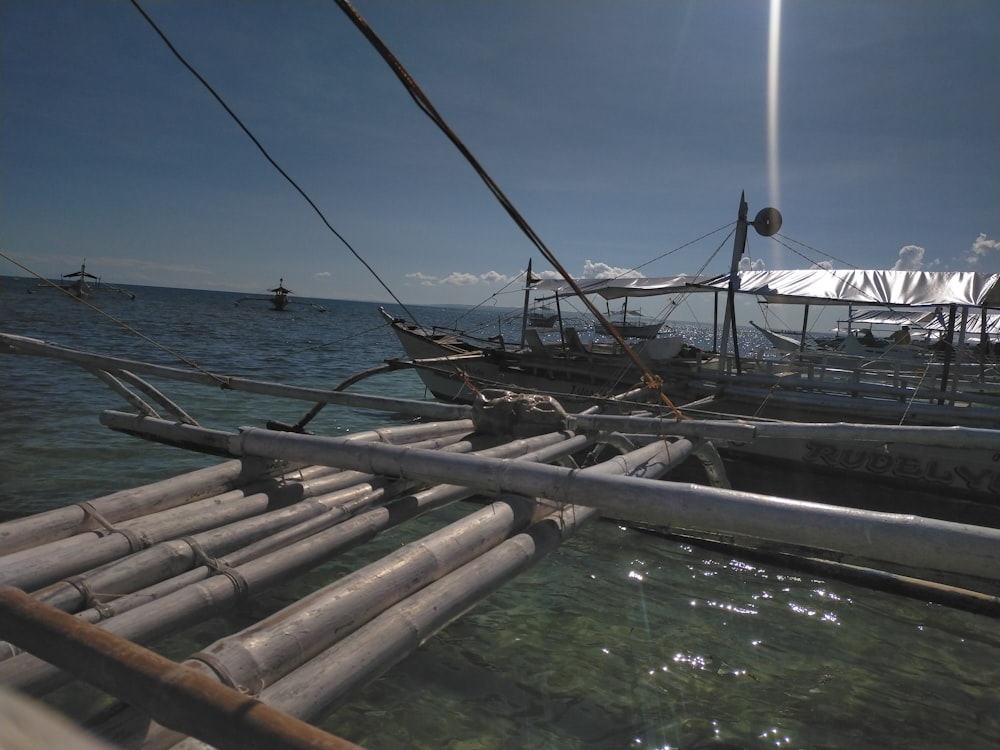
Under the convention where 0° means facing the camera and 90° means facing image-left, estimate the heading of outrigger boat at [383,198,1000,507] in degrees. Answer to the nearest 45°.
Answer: approximately 90°
